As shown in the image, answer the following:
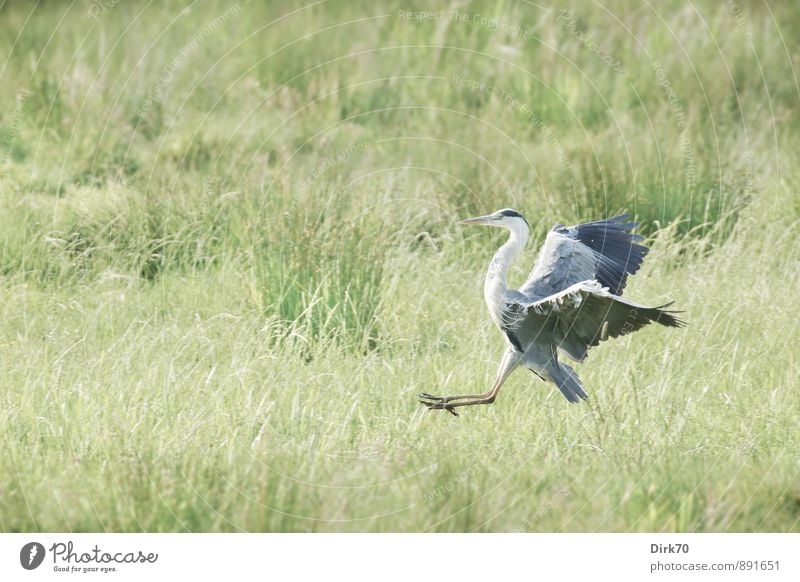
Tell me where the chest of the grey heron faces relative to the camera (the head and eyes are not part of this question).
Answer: to the viewer's left
